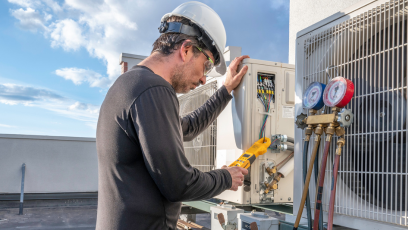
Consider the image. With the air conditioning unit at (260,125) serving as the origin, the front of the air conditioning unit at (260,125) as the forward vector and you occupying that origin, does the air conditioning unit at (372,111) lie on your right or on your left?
on your left

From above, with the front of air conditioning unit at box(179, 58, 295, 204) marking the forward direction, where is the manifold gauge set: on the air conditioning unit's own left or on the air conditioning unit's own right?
on the air conditioning unit's own left

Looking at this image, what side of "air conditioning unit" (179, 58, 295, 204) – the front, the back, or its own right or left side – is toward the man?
front

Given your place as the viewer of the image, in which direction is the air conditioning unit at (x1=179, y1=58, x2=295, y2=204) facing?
facing the viewer and to the left of the viewer

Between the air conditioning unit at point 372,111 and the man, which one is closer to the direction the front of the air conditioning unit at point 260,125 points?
the man

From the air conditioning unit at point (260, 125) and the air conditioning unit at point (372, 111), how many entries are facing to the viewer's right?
0

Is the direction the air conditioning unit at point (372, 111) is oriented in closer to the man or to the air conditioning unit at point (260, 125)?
the man

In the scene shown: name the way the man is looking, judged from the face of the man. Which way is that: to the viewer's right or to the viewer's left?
to the viewer's right

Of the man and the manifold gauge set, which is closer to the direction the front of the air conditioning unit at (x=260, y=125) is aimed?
the man
